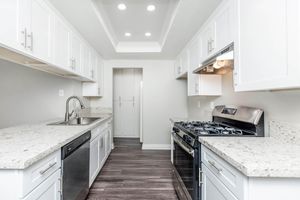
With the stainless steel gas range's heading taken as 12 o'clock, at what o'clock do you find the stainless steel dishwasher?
The stainless steel dishwasher is roughly at 1 o'clock from the stainless steel gas range.

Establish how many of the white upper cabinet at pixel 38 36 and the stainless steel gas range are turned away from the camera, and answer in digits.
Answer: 0

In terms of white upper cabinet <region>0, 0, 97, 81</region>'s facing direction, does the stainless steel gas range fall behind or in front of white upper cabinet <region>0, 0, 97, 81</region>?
in front

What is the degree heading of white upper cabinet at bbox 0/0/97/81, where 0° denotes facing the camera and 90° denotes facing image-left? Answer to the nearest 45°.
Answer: approximately 315°

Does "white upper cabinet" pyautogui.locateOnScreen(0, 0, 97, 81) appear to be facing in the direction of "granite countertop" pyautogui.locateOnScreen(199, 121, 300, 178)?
yes

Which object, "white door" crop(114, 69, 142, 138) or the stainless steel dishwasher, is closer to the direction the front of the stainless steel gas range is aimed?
the stainless steel dishwasher

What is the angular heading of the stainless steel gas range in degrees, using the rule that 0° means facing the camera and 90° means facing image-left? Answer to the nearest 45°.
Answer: approximately 45°

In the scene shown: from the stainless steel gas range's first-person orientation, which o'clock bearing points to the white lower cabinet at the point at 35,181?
The white lower cabinet is roughly at 12 o'clock from the stainless steel gas range.
